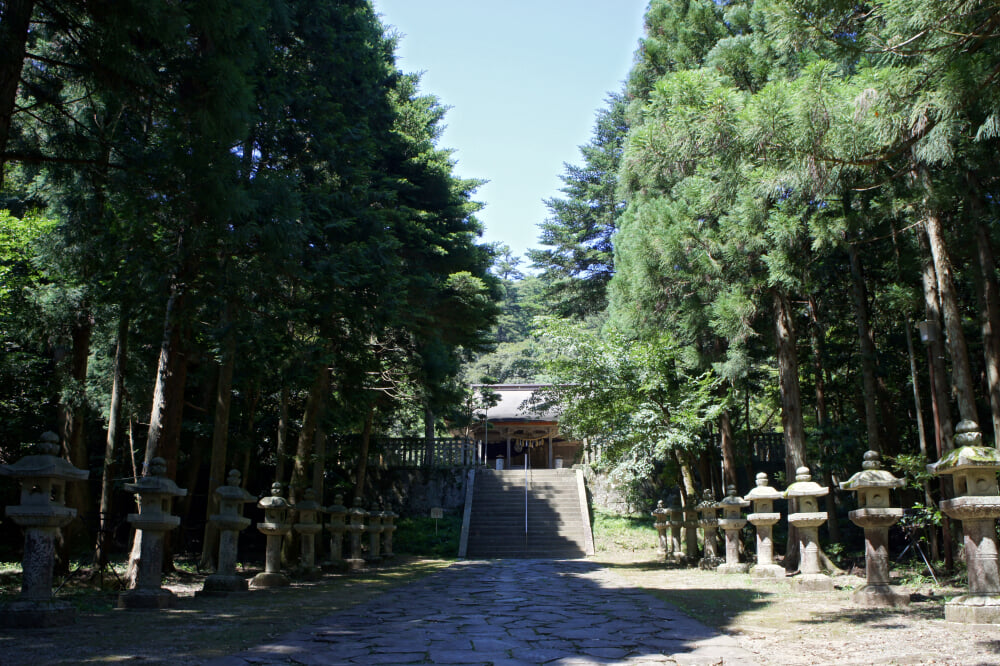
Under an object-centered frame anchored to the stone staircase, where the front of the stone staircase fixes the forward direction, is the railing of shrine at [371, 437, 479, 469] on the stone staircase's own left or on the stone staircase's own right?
on the stone staircase's own right

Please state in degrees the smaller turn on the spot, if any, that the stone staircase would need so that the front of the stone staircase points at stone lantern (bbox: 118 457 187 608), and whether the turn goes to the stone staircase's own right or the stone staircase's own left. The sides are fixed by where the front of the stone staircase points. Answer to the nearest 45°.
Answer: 0° — it already faces it

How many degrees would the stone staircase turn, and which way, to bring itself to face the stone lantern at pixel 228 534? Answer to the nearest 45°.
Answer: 0° — it already faces it

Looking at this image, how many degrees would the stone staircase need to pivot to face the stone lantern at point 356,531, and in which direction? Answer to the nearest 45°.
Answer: approximately 45° to its right

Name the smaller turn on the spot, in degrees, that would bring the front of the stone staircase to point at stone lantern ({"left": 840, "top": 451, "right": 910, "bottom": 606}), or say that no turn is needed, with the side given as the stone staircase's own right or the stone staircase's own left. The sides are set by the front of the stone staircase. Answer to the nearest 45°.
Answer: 0° — it already faces it

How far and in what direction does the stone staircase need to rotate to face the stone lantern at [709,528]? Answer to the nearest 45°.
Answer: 0° — it already faces it

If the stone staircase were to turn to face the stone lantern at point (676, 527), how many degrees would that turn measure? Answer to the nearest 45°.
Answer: approximately 45° to its left

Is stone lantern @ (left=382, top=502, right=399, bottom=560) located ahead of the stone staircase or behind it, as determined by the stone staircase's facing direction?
ahead

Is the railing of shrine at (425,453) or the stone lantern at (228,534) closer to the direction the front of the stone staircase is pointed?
the stone lantern

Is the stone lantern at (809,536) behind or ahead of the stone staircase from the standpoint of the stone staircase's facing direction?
ahead

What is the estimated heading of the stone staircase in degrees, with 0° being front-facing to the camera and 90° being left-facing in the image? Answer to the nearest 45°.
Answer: approximately 0°
